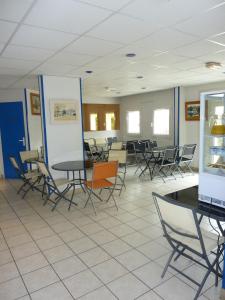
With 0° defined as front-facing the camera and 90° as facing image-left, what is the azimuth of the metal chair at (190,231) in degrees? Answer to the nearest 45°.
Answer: approximately 225°

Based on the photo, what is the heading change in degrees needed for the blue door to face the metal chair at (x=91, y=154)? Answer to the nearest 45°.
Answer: approximately 90° to its left

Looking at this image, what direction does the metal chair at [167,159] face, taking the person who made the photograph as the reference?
facing away from the viewer and to the left of the viewer

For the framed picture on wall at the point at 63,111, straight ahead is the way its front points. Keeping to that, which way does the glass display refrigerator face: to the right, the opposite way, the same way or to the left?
to the right

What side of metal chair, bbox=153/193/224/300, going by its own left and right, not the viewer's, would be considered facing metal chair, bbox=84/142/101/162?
left
